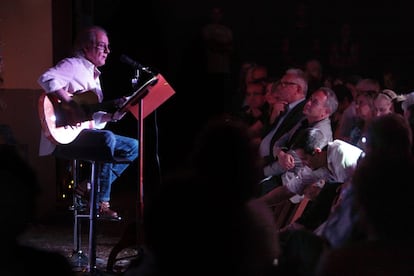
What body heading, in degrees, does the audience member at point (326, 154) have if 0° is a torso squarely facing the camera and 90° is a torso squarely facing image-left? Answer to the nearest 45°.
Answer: approximately 90°

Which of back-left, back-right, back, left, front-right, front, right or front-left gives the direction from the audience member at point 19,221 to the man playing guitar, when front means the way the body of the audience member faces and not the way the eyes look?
front

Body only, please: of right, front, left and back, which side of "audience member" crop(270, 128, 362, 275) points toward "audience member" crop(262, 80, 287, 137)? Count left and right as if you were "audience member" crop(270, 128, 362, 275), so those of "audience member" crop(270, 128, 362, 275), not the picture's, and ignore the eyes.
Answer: right

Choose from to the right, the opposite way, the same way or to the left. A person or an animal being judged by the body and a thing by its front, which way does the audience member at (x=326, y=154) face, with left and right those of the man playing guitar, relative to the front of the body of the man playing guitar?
the opposite way

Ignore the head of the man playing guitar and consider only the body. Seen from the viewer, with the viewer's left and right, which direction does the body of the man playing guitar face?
facing to the right of the viewer

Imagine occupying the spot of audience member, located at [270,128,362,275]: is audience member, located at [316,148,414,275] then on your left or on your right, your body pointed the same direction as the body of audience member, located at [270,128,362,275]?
on your left

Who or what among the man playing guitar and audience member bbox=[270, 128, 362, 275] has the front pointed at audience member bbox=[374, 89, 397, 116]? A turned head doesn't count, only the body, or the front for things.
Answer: the man playing guitar

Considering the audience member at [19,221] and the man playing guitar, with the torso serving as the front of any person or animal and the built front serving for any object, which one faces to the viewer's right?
the man playing guitar

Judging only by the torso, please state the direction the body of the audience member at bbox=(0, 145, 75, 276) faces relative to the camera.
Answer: away from the camera

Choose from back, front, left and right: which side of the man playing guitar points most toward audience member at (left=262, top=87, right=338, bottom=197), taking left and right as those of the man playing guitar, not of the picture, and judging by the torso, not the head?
front

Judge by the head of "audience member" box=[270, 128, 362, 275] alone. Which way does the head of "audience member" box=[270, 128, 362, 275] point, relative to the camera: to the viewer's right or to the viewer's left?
to the viewer's left

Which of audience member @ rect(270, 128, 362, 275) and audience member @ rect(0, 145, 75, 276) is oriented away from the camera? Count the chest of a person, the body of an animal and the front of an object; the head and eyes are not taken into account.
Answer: audience member @ rect(0, 145, 75, 276)

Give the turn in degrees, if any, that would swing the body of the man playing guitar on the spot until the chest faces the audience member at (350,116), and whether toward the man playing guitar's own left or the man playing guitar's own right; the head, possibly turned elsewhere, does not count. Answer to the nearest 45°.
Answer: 0° — they already face them

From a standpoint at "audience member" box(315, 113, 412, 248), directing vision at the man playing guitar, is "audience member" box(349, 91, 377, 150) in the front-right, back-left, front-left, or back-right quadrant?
front-right

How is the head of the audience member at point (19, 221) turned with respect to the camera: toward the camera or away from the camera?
away from the camera

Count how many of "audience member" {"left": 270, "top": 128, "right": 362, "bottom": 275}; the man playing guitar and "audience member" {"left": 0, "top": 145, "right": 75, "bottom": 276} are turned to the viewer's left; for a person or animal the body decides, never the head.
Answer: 1
